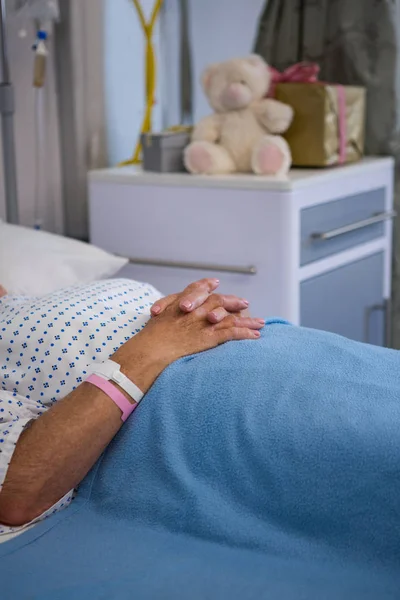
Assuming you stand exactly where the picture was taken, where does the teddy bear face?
facing the viewer

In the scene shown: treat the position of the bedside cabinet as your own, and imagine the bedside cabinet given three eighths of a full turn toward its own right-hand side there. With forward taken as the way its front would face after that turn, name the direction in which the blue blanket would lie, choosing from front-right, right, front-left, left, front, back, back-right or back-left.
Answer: left

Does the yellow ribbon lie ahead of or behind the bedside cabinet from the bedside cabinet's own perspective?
behind

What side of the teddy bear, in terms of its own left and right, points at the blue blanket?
front

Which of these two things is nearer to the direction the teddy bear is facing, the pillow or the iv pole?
the pillow

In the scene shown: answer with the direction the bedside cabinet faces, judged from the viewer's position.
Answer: facing the viewer and to the right of the viewer

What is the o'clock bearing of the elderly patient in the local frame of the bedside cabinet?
The elderly patient is roughly at 2 o'clock from the bedside cabinet.

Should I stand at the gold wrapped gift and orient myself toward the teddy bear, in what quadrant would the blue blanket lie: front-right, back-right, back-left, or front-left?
front-left

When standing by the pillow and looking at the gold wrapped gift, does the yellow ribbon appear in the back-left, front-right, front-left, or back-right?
front-left

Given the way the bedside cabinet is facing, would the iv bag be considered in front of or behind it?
behind
